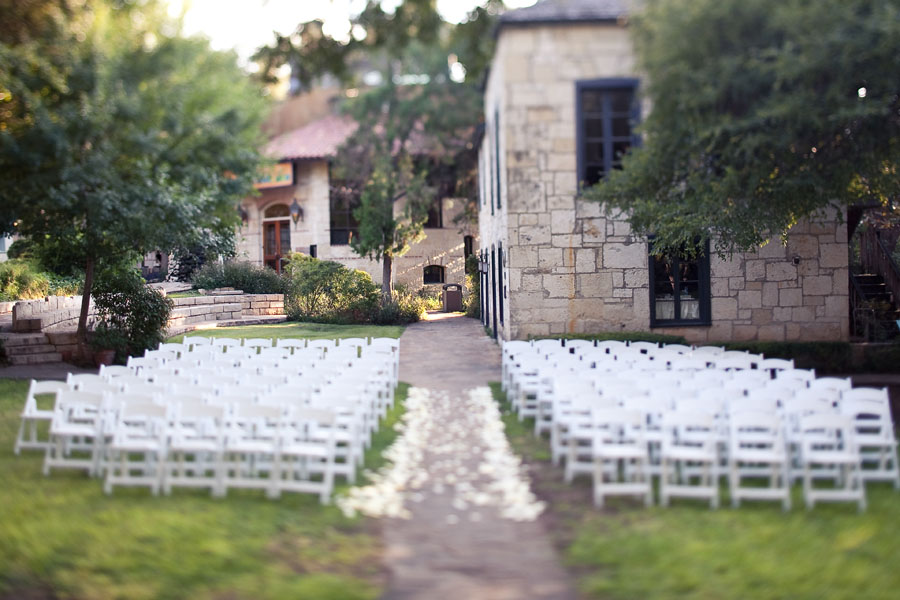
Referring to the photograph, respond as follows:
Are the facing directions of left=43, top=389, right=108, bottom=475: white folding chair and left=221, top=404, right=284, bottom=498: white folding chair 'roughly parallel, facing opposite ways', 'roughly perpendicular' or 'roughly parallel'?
roughly parallel

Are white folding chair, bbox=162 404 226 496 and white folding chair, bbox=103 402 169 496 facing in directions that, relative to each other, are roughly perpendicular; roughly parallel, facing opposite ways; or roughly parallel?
roughly parallel

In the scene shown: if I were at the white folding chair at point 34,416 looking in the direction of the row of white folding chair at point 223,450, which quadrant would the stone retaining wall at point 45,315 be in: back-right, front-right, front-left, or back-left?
back-left
